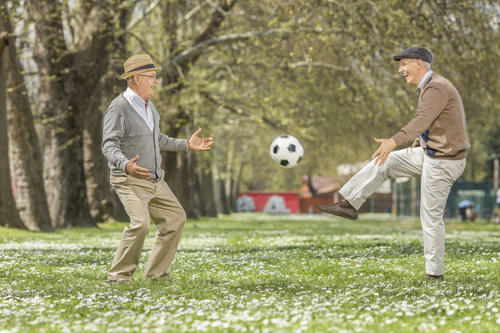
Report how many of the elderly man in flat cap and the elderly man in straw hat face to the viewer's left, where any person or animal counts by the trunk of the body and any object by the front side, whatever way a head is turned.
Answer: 1

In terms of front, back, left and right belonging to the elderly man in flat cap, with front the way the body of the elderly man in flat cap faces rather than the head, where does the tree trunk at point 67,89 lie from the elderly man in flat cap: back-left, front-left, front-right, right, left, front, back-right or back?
front-right

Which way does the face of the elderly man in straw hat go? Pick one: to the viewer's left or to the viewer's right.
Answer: to the viewer's right

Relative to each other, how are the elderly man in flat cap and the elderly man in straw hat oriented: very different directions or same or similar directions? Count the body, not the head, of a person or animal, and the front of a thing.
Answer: very different directions

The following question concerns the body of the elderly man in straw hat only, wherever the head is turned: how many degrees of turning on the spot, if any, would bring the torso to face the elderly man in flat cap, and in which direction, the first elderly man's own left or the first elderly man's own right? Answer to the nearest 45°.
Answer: approximately 45° to the first elderly man's own left

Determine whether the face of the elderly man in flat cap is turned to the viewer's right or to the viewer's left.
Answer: to the viewer's left

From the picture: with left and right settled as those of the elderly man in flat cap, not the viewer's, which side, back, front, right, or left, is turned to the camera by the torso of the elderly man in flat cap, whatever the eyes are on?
left

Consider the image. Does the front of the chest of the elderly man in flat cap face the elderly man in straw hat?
yes

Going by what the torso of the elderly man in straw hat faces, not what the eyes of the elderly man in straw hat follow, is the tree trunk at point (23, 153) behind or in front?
behind

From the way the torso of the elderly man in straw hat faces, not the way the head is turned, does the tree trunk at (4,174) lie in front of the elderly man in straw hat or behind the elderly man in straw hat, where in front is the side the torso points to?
behind
